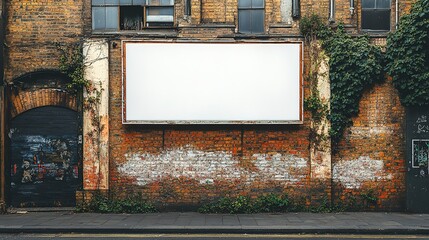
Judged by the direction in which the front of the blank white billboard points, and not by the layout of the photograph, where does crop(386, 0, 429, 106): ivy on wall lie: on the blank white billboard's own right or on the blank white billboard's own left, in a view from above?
on the blank white billboard's own left

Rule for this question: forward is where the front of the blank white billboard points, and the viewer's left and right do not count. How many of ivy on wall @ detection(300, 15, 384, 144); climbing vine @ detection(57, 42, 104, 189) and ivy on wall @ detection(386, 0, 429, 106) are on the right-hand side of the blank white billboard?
1

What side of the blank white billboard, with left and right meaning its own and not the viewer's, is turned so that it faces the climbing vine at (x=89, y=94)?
right

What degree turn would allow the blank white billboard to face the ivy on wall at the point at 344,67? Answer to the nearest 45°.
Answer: approximately 90° to its left

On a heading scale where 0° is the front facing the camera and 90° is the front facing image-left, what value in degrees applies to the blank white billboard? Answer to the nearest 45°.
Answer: approximately 0°
